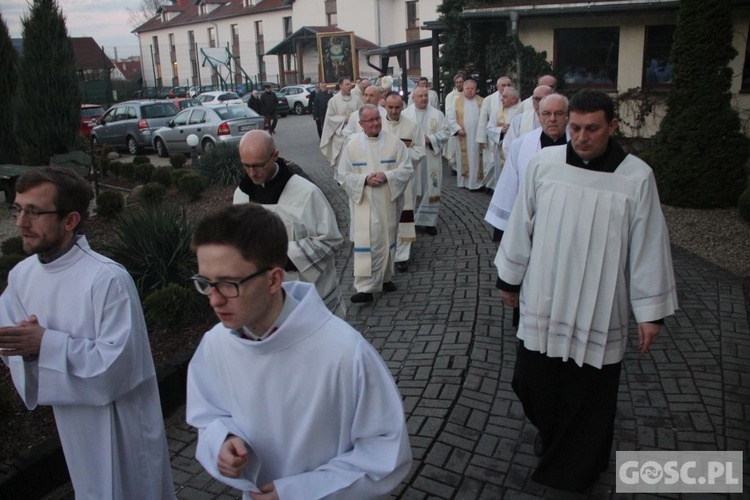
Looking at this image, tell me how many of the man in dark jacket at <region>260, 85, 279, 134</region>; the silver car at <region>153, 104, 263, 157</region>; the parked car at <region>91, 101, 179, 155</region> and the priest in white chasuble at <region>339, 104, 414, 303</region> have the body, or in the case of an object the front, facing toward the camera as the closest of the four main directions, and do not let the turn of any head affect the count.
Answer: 2

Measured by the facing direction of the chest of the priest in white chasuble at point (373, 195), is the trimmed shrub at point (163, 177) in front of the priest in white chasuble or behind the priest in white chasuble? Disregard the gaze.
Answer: behind

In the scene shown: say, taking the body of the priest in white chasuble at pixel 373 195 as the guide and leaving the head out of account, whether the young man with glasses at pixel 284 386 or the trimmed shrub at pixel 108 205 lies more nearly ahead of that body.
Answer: the young man with glasses

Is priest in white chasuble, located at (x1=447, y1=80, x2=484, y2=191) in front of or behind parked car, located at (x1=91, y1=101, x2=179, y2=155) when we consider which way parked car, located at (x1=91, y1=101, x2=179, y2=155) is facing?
behind

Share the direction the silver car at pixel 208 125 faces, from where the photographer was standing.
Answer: facing away from the viewer and to the left of the viewer

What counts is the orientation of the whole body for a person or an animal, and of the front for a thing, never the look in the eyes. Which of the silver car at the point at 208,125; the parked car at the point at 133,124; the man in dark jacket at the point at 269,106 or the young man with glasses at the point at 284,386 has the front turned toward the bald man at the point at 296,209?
the man in dark jacket

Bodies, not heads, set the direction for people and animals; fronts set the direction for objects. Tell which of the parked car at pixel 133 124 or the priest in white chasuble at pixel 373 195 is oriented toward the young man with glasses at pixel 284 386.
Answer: the priest in white chasuble

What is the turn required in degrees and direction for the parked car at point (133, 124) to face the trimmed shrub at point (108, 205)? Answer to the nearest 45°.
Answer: approximately 135° to its left

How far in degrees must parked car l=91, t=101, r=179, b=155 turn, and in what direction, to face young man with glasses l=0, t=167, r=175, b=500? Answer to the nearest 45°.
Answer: approximately 135° to its left

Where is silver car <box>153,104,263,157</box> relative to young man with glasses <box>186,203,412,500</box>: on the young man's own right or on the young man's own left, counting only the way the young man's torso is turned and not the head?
on the young man's own right

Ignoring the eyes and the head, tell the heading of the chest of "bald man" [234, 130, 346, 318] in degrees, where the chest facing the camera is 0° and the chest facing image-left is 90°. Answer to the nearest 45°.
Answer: approximately 45°

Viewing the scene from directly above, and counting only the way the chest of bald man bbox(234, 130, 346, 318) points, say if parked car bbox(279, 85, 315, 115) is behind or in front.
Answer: behind

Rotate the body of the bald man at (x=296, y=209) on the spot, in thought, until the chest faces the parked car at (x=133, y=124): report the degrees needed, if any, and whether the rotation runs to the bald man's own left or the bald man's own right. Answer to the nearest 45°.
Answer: approximately 135° to the bald man's own right
